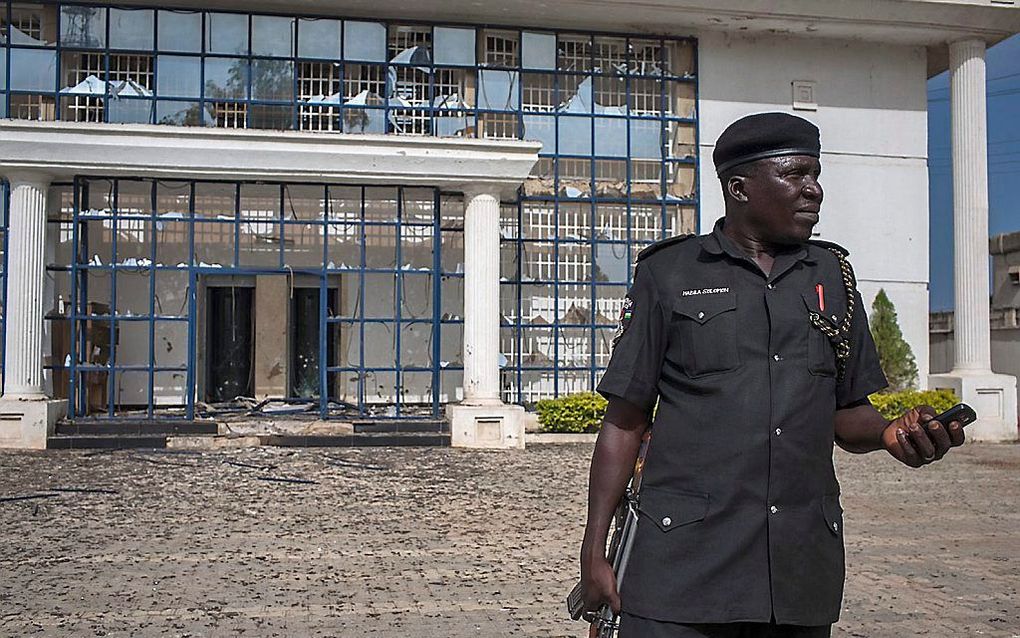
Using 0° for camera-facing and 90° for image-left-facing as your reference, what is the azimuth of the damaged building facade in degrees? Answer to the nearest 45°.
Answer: approximately 0°

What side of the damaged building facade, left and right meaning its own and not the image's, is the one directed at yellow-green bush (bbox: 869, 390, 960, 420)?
left

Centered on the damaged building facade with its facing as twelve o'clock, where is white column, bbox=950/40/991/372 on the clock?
The white column is roughly at 9 o'clock from the damaged building facade.

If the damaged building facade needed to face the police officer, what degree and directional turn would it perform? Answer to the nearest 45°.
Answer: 0° — it already faces them
